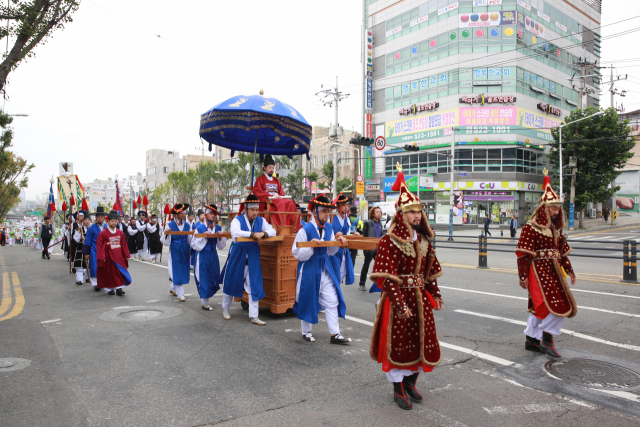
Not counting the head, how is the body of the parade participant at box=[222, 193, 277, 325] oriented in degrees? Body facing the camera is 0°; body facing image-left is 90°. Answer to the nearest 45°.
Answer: approximately 315°

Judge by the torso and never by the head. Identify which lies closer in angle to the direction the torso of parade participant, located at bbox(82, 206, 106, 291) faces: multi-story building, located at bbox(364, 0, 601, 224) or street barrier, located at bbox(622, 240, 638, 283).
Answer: the street barrier

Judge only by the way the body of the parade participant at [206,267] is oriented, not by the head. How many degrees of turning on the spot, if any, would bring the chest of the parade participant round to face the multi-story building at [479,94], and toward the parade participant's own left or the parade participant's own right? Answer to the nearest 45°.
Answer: approximately 90° to the parade participant's own left

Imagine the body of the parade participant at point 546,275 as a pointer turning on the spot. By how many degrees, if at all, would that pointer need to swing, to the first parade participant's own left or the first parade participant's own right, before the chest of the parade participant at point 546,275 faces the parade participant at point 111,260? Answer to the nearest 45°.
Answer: approximately 135° to the first parade participant's own right

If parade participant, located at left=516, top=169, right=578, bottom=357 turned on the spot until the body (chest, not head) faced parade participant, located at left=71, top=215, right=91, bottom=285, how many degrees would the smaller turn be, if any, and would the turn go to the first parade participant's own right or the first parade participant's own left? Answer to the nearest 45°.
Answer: approximately 135° to the first parade participant's own right

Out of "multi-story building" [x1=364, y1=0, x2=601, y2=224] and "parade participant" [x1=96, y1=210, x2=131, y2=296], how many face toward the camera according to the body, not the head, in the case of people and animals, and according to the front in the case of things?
2

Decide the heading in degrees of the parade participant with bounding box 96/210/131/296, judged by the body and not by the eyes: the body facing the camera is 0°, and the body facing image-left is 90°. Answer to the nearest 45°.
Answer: approximately 0°
